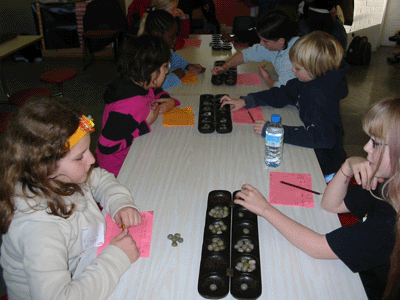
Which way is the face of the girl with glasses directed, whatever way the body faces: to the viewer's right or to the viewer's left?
to the viewer's left

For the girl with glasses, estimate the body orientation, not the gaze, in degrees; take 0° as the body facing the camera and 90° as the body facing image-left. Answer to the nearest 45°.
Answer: approximately 90°

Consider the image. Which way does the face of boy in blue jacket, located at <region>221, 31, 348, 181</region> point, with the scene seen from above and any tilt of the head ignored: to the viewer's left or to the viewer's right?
to the viewer's left

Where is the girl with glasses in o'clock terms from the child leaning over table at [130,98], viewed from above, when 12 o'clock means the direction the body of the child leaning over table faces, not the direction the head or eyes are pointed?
The girl with glasses is roughly at 2 o'clock from the child leaning over table.

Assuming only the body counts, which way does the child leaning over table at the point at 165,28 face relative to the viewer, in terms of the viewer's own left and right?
facing to the right of the viewer

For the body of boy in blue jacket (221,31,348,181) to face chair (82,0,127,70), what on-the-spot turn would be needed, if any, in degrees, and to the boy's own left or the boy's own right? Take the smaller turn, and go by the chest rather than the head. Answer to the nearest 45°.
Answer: approximately 45° to the boy's own right

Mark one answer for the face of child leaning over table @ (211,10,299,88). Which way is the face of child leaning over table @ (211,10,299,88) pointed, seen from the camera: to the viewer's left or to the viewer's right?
to the viewer's left

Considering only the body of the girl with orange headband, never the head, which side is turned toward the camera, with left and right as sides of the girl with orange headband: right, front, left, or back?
right

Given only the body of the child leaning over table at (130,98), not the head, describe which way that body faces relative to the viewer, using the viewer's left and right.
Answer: facing to the right of the viewer
